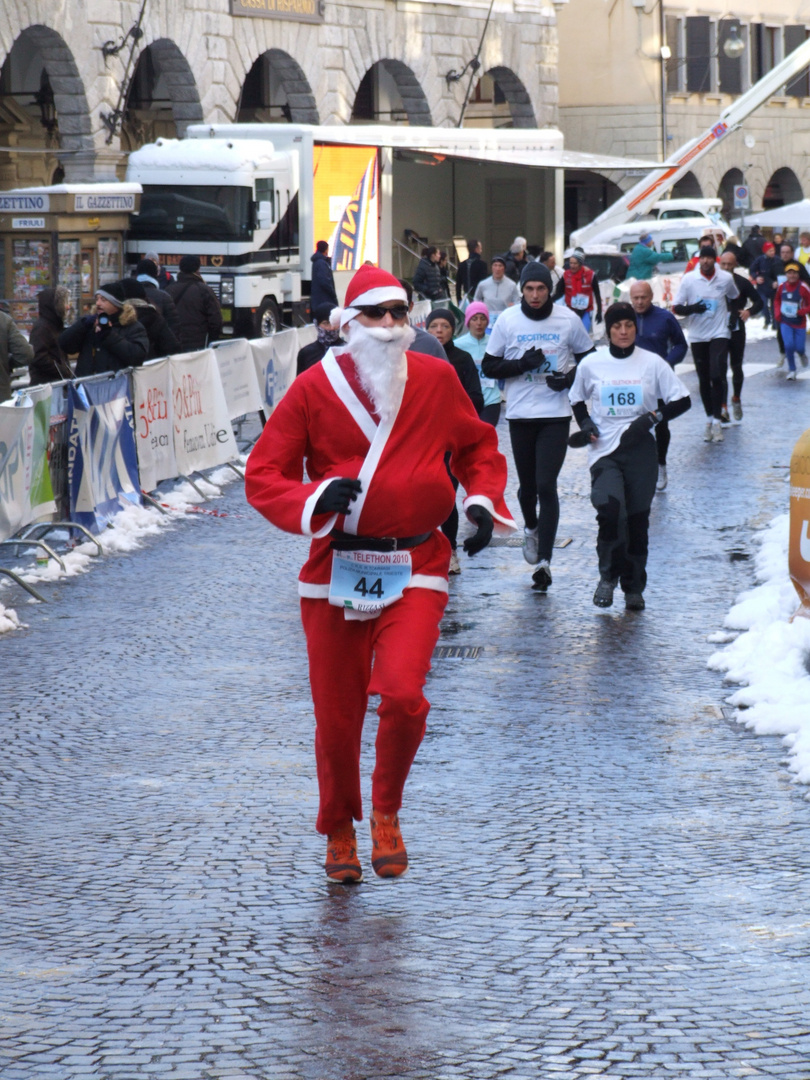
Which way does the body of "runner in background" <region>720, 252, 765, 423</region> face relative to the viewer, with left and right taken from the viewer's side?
facing the viewer

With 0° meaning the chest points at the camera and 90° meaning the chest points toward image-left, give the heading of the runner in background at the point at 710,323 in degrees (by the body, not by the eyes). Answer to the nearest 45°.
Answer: approximately 0°

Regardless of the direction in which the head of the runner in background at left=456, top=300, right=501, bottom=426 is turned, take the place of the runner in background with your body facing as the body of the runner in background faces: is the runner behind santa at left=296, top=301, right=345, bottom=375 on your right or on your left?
on your right

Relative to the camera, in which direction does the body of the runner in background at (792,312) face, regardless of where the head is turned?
toward the camera

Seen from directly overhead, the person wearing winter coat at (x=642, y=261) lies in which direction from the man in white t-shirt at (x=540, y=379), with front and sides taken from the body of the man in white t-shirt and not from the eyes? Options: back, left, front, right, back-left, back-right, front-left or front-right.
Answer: back

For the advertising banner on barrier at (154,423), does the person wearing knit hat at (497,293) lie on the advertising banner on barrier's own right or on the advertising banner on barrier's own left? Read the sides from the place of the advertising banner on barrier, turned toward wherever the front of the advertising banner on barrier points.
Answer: on the advertising banner on barrier's own left

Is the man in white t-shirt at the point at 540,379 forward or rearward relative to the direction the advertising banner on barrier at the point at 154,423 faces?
forward

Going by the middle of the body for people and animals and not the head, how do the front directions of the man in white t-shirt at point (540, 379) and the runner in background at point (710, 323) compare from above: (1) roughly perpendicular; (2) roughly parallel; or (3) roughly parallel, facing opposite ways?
roughly parallel

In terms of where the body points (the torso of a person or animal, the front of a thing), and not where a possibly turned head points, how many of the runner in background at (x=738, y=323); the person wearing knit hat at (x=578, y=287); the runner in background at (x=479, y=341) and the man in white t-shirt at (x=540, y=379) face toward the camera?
4

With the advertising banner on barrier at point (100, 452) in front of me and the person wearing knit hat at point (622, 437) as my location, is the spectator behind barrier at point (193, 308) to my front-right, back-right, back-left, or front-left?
front-right
